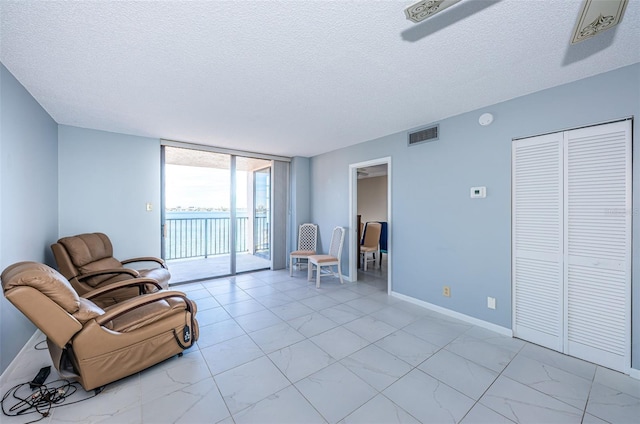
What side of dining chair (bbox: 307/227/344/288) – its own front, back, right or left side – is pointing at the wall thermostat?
left

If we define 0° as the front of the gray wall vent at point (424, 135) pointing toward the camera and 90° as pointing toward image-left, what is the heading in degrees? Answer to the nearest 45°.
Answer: approximately 45°

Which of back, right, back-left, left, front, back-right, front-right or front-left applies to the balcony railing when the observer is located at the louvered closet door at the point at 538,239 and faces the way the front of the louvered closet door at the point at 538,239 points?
front-right

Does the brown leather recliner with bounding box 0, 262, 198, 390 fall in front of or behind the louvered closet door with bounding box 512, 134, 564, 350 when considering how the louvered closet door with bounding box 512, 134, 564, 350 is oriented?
in front

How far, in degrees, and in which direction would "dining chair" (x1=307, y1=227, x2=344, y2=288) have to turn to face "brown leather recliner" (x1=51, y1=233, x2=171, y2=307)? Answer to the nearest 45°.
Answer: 0° — it already faces it

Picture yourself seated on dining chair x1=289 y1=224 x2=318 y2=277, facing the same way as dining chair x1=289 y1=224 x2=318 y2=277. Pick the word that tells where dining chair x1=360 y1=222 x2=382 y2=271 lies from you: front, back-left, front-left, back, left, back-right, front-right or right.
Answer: back-left

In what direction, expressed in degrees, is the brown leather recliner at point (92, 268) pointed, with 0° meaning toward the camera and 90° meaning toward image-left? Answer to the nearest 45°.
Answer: approximately 315°

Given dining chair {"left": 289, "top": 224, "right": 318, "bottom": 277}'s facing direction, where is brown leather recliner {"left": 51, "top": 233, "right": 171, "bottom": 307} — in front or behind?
in front

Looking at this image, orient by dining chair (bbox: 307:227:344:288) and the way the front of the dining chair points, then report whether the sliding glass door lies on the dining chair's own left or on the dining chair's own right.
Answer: on the dining chair's own right

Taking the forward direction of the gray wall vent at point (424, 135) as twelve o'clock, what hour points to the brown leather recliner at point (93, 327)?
The brown leather recliner is roughly at 12 o'clock from the gray wall vent.

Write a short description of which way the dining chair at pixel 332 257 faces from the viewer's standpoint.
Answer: facing the viewer and to the left of the viewer
